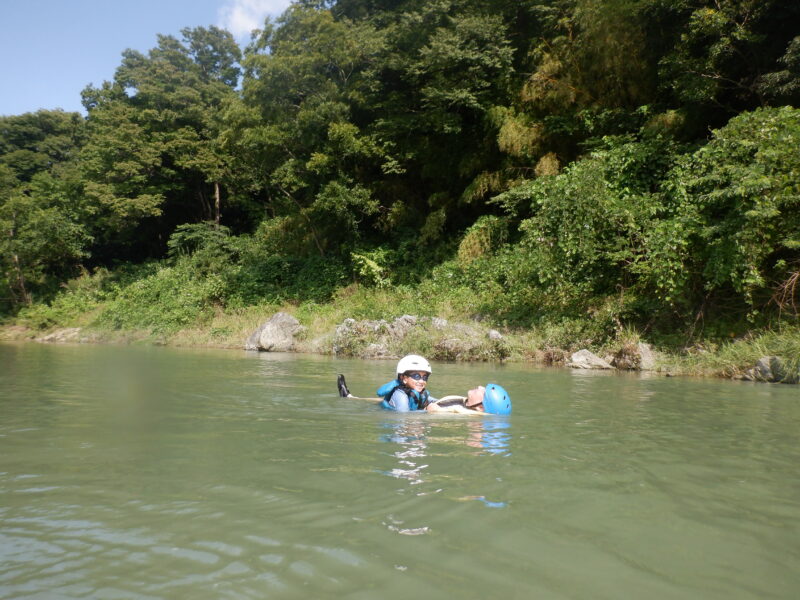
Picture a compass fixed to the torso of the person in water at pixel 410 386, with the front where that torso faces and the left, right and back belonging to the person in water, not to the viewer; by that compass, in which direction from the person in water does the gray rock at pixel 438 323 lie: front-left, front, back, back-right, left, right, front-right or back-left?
back-left

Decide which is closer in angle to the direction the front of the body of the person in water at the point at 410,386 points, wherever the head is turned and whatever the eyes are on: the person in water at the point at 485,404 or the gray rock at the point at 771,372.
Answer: the person in water

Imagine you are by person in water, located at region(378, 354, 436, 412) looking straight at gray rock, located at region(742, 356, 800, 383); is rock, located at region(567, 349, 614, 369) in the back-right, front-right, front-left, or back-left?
front-left

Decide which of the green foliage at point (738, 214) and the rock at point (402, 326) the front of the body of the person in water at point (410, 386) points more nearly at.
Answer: the green foliage

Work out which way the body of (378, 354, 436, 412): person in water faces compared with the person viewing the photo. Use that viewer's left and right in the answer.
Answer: facing the viewer and to the right of the viewer

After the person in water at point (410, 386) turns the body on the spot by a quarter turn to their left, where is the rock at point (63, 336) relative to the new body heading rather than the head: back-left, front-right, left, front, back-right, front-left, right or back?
left

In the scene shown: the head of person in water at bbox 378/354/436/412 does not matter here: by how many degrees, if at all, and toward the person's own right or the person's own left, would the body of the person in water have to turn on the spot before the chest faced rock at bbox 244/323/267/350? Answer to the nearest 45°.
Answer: approximately 135° to the person's own left

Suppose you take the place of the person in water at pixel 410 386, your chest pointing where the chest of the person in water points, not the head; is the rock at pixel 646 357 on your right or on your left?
on your left

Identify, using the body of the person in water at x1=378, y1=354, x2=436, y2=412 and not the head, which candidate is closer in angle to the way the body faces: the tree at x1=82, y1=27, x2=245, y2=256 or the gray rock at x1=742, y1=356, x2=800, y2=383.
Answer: the gray rock

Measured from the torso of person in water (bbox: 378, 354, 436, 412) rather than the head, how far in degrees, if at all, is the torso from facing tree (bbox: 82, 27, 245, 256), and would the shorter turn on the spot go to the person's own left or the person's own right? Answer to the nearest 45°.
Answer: approximately 180°

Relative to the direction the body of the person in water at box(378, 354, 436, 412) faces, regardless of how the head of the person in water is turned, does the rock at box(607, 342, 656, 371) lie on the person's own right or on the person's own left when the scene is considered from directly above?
on the person's own left
